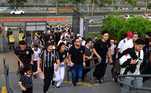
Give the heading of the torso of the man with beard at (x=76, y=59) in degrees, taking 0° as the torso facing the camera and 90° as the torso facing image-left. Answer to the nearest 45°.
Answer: approximately 0°

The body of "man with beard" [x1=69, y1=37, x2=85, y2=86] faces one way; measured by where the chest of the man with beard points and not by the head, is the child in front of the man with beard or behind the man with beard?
in front

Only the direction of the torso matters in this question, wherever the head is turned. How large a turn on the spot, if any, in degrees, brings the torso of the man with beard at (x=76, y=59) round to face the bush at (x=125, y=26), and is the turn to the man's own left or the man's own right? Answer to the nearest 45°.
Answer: approximately 180°

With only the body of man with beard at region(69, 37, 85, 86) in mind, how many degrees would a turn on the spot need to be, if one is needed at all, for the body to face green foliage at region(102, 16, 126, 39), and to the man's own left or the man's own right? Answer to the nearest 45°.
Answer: approximately 180°

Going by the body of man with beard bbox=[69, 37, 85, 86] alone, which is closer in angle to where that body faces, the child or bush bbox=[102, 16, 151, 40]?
the child
